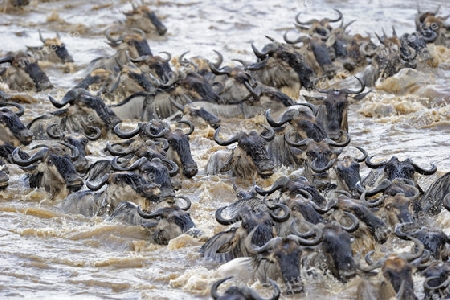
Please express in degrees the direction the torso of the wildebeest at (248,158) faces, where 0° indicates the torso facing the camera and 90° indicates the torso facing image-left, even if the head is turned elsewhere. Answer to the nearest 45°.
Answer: approximately 315°

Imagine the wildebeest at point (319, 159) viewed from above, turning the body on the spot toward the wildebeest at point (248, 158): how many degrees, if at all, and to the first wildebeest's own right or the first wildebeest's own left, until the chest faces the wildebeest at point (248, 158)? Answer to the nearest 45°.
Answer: approximately 90° to the first wildebeest's own right

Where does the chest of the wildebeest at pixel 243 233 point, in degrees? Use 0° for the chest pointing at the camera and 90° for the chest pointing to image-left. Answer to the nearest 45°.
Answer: approximately 315°

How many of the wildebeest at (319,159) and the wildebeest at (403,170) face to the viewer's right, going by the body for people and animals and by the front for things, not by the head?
0

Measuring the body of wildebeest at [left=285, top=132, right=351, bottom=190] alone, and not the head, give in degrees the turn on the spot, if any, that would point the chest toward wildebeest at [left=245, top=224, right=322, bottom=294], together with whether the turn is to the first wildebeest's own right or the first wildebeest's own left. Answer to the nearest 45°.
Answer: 0° — it already faces it

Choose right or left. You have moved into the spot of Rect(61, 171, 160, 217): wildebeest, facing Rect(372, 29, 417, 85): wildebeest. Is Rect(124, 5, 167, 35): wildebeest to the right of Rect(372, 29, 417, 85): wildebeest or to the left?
left

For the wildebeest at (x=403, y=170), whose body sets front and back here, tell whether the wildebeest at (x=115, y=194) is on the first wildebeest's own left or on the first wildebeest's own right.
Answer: on the first wildebeest's own right

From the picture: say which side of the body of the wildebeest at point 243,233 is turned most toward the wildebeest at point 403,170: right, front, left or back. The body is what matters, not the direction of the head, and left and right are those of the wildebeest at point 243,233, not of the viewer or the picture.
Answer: left

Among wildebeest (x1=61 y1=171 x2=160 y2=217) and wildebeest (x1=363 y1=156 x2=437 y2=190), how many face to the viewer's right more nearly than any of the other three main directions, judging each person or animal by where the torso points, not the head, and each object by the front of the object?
1
